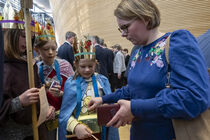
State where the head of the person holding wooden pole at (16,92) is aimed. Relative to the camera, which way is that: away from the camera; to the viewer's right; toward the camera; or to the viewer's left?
to the viewer's right

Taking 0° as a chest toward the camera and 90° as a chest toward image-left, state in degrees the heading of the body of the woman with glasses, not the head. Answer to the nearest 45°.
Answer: approximately 45°

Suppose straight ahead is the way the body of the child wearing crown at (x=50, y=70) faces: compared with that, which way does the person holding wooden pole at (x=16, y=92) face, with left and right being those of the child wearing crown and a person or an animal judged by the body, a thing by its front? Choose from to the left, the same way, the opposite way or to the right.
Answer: to the left

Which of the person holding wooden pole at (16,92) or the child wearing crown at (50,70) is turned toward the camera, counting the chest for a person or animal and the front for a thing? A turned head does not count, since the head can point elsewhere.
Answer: the child wearing crown

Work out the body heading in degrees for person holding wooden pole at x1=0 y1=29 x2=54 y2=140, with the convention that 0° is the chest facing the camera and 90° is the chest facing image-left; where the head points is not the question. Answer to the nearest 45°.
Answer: approximately 270°

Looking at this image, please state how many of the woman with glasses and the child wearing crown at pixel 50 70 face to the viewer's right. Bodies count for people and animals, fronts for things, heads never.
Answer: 0

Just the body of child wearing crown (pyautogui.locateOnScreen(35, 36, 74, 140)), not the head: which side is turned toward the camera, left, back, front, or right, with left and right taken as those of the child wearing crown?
front

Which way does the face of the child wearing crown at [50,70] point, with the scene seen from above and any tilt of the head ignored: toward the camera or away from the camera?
toward the camera

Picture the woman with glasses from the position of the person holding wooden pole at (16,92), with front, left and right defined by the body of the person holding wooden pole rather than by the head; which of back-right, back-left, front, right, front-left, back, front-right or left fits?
front-right
